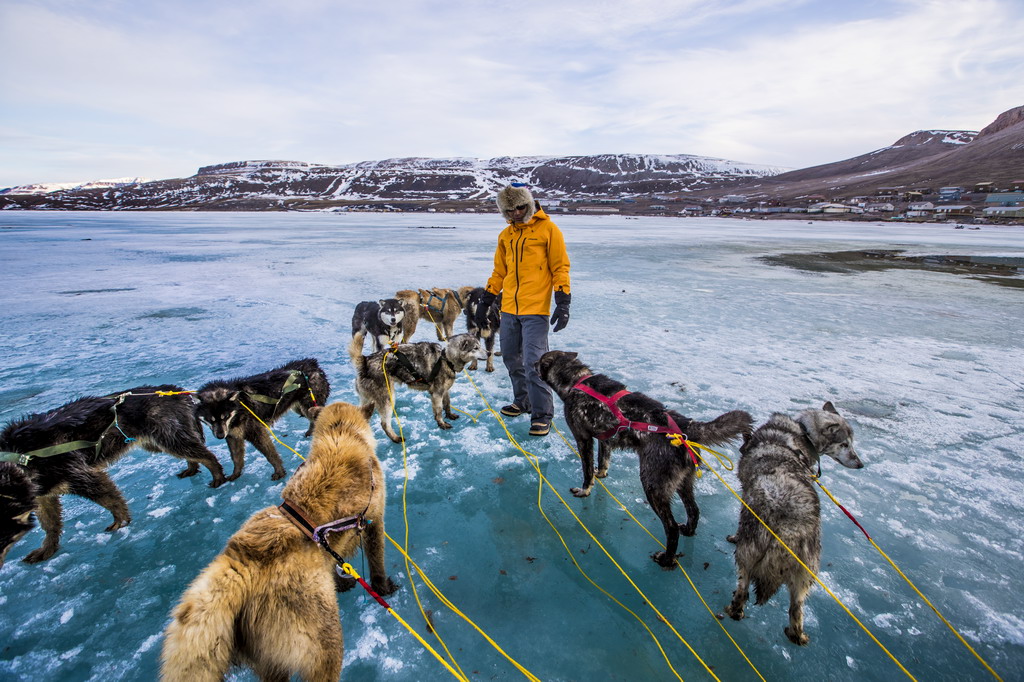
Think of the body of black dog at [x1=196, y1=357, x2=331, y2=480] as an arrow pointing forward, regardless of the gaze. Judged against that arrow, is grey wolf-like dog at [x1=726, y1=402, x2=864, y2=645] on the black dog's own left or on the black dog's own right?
on the black dog's own left

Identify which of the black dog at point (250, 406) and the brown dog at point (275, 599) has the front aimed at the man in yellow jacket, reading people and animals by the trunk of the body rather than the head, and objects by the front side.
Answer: the brown dog

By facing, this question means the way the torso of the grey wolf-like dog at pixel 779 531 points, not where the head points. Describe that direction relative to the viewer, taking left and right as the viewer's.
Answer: facing away from the viewer

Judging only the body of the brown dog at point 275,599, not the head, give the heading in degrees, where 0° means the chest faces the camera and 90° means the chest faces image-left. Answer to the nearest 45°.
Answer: approximately 225°

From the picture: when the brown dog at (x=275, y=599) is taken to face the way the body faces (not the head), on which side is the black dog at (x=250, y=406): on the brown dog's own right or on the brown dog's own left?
on the brown dog's own left

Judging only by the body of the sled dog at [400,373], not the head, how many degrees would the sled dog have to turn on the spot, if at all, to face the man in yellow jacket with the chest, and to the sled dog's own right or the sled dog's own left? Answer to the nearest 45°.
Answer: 0° — it already faces them

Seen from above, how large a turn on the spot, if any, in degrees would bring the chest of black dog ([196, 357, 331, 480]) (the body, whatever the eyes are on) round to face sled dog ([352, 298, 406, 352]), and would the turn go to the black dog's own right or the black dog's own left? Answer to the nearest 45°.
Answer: approximately 180°

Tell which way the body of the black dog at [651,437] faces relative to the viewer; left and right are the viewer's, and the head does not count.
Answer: facing away from the viewer and to the left of the viewer

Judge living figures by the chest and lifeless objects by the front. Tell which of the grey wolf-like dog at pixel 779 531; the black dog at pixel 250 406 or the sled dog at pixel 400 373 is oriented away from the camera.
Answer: the grey wolf-like dog

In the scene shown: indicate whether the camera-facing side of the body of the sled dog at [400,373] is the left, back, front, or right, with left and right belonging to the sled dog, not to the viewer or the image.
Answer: right

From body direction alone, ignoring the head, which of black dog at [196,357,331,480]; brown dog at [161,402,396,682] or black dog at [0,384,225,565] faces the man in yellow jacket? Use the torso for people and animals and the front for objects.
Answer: the brown dog
